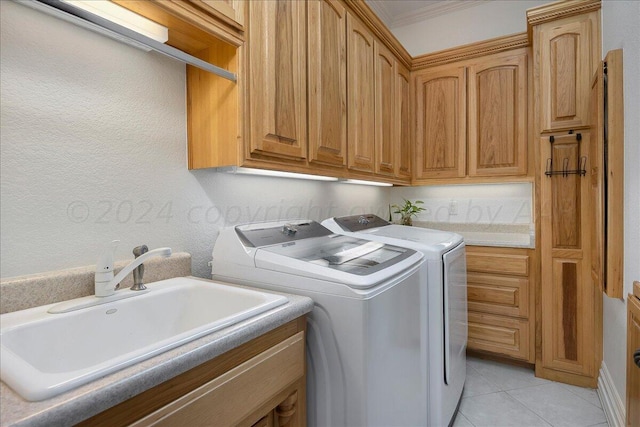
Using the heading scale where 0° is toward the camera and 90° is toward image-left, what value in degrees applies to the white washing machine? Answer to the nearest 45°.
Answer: approximately 315°

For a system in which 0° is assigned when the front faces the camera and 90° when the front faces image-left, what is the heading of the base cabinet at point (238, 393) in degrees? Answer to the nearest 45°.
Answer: approximately 315°

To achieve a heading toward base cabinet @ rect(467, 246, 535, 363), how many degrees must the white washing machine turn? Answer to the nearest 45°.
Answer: approximately 90° to its left

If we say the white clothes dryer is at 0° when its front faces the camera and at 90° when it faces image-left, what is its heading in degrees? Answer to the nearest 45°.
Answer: approximately 315°

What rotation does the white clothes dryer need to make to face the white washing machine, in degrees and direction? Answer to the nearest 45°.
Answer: approximately 90° to its right

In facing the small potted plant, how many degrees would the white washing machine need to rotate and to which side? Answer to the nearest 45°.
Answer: approximately 135° to its left

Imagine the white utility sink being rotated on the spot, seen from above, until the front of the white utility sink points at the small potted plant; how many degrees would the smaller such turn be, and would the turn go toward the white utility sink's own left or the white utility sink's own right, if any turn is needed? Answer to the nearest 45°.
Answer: approximately 90° to the white utility sink's own left

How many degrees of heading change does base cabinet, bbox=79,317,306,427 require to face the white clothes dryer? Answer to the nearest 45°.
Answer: approximately 90° to its left

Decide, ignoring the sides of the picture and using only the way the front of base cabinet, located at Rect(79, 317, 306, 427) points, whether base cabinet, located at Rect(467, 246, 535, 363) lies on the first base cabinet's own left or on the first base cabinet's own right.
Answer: on the first base cabinet's own left

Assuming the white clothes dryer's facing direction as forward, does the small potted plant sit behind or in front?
behind
